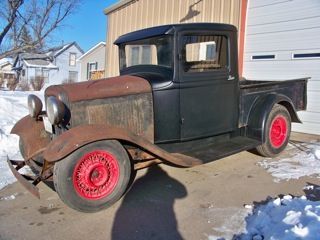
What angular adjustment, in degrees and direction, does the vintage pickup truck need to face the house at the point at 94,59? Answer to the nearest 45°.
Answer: approximately 135° to its right

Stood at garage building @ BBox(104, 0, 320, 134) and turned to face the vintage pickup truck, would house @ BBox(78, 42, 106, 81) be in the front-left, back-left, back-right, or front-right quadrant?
back-right

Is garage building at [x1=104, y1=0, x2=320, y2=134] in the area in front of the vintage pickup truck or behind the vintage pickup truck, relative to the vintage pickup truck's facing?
behind

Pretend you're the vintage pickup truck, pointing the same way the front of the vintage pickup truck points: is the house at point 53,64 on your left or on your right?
on your right

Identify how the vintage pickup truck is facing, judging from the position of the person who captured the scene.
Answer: facing the viewer and to the left of the viewer
